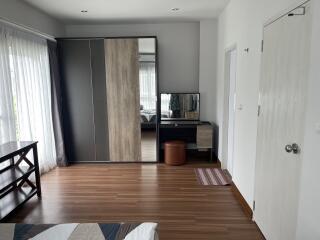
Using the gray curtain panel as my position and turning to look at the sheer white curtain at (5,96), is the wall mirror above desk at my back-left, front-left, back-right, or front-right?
back-left

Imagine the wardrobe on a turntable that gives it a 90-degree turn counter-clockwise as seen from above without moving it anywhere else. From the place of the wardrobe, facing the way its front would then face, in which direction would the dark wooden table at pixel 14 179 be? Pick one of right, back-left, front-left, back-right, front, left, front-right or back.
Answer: back-right

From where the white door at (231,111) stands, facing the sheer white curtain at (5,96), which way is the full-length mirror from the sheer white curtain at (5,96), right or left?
right

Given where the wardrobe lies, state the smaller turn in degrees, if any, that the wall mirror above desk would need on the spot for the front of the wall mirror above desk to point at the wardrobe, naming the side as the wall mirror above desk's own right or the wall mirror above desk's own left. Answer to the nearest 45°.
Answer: approximately 90° to the wall mirror above desk's own right

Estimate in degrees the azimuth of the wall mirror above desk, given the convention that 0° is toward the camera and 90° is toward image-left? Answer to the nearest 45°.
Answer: approximately 0°

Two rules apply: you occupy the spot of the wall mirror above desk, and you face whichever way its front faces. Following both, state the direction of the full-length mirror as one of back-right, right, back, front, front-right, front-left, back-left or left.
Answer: front-right

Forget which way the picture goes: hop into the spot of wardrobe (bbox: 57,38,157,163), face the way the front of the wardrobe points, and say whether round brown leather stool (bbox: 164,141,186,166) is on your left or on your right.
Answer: on your left

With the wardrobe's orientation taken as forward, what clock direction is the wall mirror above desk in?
The wall mirror above desk is roughly at 9 o'clock from the wardrobe.
